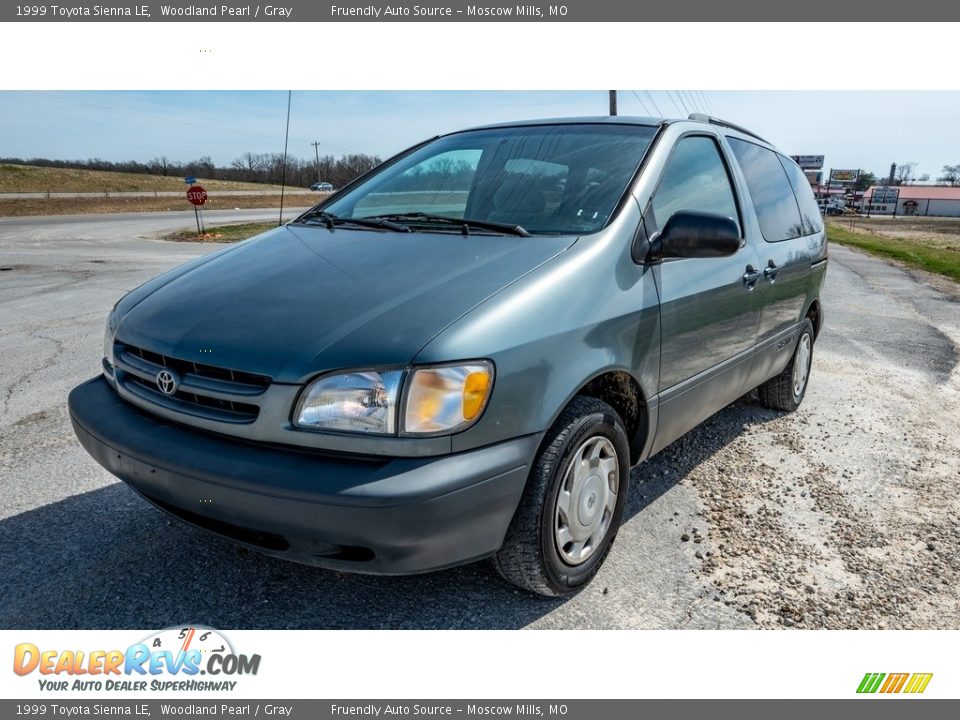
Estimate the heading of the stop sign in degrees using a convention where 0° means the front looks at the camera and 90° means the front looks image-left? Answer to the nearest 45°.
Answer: approximately 0°

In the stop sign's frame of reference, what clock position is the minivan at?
The minivan is roughly at 12 o'clock from the stop sign.

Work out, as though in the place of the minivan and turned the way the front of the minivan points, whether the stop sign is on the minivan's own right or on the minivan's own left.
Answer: on the minivan's own right

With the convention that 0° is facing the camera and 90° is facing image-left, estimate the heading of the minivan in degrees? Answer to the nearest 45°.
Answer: approximately 45°
